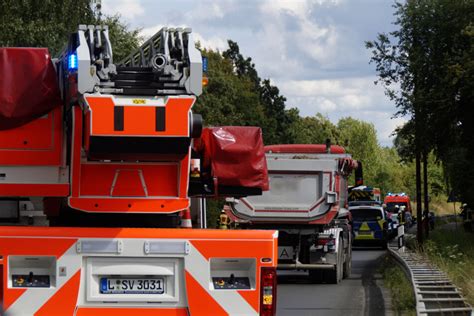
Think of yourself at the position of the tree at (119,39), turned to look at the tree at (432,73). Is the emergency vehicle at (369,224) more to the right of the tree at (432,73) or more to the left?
left

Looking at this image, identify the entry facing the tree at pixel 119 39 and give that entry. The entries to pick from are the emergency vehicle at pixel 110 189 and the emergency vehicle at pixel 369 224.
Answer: the emergency vehicle at pixel 110 189

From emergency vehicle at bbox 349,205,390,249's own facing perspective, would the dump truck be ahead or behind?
behind

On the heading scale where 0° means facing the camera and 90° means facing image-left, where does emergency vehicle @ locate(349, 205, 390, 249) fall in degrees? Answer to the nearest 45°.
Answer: approximately 180°

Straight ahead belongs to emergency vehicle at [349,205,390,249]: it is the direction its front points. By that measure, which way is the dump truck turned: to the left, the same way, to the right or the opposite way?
the same way

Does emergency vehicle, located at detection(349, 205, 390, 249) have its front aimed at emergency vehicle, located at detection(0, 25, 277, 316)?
no

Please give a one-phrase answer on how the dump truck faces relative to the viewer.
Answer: facing away from the viewer

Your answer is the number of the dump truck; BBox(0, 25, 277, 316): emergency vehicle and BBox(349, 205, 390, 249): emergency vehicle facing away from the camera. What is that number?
3

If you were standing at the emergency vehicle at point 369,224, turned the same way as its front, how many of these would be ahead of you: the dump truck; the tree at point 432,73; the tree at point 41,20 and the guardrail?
0

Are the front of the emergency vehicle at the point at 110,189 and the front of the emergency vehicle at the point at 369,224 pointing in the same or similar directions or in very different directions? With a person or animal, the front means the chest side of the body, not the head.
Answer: same or similar directions

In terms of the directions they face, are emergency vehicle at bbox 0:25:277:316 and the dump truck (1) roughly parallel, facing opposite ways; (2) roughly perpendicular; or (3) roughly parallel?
roughly parallel

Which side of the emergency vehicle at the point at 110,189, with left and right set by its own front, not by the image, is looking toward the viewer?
back

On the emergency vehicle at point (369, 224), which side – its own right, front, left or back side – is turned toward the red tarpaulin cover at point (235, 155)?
back

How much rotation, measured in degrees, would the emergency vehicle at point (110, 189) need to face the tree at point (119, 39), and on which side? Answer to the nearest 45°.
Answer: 0° — it already faces it

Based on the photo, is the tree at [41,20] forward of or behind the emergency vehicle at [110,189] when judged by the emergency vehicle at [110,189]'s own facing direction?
forward

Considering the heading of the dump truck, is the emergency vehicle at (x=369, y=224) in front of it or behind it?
in front
